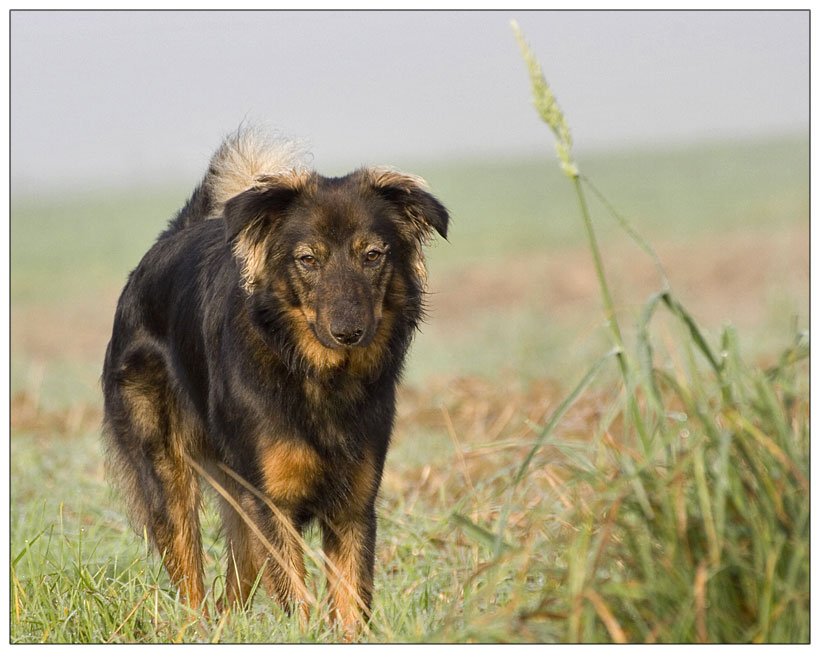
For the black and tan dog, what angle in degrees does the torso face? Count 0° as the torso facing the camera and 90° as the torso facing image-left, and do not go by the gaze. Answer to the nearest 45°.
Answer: approximately 315°
